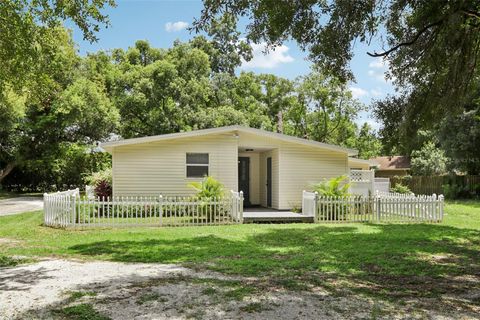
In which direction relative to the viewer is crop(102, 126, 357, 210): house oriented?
toward the camera

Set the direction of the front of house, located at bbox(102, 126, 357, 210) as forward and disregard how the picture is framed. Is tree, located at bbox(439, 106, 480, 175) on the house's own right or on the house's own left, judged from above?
on the house's own left

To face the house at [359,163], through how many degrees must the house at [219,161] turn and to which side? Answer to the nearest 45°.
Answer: approximately 135° to its left

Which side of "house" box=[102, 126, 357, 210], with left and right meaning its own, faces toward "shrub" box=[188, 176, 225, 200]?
front

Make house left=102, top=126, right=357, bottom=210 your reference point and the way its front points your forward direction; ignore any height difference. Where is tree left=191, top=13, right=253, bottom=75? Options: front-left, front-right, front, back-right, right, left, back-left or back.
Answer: back

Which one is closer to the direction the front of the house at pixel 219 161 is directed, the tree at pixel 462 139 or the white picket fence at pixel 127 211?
the white picket fence

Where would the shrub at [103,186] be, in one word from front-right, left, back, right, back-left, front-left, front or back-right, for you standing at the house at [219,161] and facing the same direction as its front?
right

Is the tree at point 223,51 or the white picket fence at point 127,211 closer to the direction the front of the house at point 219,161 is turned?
the white picket fence

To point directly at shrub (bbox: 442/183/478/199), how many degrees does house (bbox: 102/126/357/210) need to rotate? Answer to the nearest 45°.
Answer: approximately 135° to its left

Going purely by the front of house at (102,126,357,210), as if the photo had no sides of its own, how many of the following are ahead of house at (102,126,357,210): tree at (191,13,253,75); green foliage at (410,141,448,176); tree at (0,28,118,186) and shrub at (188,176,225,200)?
1

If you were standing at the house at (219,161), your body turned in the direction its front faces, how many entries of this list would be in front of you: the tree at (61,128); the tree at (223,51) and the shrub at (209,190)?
1

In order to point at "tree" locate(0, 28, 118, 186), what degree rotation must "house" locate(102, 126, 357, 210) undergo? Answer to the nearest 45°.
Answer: approximately 135° to its right
